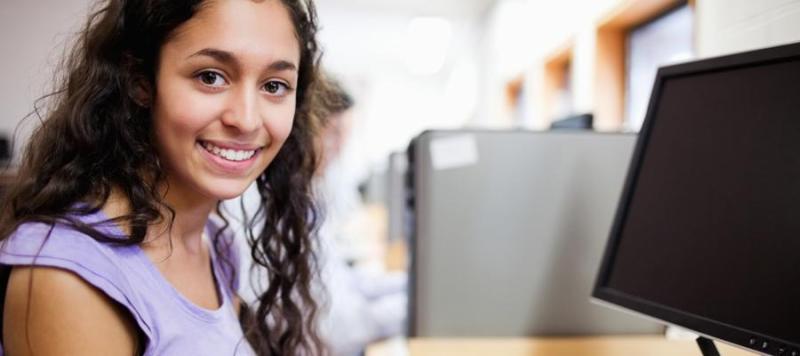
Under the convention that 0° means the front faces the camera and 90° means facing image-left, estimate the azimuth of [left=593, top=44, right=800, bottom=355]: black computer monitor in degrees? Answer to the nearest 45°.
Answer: approximately 45°

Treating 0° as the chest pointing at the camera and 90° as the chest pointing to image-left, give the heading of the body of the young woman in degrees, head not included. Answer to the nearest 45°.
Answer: approximately 315°

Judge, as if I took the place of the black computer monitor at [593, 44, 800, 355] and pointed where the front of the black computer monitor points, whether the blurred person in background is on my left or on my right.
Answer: on my right

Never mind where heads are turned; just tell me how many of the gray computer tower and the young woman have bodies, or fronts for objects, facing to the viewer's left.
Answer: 1

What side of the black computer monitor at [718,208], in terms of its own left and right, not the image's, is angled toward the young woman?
front

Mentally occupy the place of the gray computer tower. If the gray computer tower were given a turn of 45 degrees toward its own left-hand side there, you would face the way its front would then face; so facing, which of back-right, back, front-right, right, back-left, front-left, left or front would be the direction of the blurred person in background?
right

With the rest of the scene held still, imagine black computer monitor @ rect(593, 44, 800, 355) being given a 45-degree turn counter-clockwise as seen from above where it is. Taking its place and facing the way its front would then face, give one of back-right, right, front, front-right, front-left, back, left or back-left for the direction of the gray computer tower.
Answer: back-right

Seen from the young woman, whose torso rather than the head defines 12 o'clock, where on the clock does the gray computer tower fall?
The gray computer tower is roughly at 10 o'clock from the young woman.

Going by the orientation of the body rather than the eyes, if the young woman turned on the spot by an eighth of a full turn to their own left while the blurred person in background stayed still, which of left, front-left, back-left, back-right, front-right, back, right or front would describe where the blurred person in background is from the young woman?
front-left

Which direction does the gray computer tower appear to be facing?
to the viewer's left
